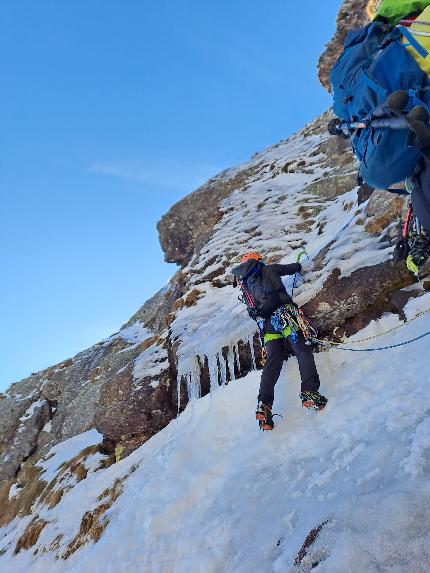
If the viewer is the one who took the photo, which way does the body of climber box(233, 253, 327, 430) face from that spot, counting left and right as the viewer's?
facing away from the viewer

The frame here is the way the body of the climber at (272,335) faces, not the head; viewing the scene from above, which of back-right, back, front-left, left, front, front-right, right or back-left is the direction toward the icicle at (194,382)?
front-left

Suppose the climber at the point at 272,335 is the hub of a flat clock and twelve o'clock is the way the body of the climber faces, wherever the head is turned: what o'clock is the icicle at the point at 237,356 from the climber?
The icicle is roughly at 11 o'clock from the climber.

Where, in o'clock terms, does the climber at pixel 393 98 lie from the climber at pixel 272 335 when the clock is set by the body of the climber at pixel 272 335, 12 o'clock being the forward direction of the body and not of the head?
the climber at pixel 393 98 is roughly at 5 o'clock from the climber at pixel 272 335.
